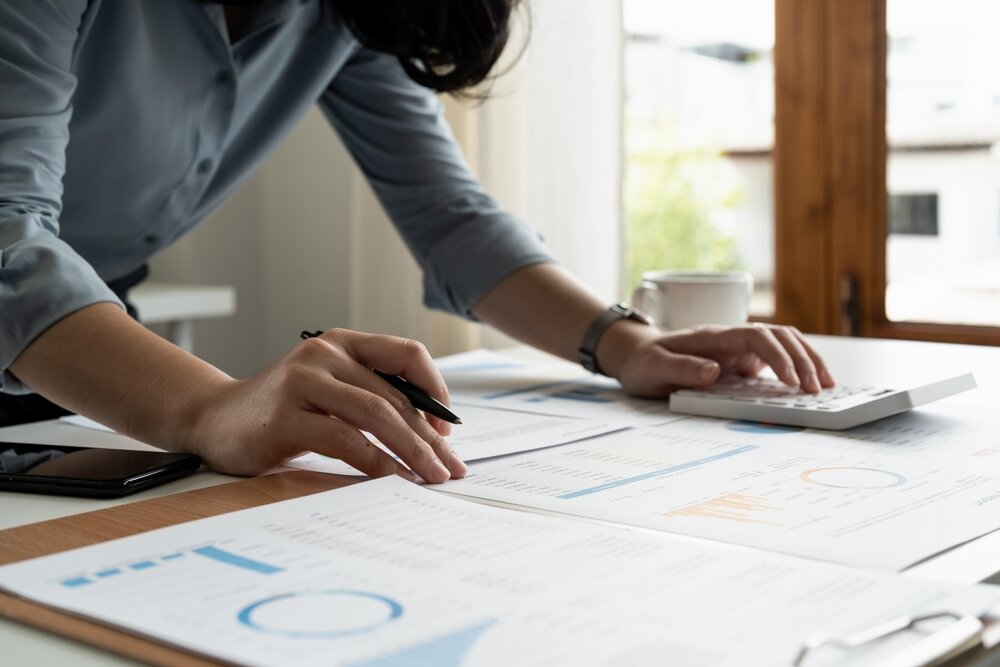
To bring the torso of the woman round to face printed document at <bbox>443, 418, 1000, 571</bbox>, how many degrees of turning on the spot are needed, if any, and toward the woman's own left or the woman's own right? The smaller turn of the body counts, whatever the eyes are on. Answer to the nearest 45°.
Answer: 0° — they already face it

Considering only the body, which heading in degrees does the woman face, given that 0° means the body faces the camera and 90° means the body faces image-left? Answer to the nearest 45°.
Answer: approximately 315°

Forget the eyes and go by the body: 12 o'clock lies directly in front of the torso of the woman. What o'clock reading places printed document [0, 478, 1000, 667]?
The printed document is roughly at 1 o'clock from the woman.

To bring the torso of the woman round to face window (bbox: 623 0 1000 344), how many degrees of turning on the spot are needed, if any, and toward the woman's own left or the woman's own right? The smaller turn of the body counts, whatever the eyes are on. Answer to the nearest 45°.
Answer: approximately 90° to the woman's own left
